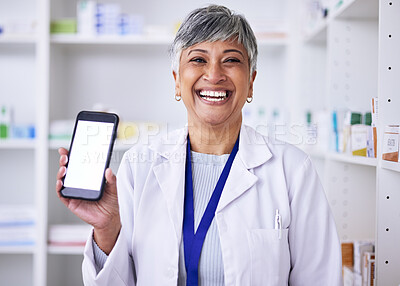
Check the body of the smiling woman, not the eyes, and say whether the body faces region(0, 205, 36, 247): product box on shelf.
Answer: no

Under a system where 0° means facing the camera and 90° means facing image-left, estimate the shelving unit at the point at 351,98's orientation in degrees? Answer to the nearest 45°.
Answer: approximately 45°

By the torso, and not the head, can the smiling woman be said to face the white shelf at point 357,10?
no

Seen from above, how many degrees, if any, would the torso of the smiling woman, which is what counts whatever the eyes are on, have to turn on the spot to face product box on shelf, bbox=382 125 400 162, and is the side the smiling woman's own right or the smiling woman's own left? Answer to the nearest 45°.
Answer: approximately 90° to the smiling woman's own left

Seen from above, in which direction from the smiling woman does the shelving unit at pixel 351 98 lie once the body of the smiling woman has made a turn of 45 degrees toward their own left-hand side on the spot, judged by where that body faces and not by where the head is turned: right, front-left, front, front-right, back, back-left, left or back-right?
left

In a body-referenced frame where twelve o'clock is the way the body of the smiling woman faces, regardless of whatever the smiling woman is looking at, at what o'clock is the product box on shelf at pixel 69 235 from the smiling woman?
The product box on shelf is roughly at 5 o'clock from the smiling woman.

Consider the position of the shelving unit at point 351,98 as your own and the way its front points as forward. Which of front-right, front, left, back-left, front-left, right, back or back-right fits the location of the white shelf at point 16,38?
front-right

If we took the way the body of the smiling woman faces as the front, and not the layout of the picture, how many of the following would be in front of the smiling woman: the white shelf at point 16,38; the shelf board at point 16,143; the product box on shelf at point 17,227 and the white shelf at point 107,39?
0

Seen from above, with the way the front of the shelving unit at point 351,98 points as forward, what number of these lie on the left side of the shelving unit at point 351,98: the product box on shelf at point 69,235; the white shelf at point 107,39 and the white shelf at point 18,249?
0

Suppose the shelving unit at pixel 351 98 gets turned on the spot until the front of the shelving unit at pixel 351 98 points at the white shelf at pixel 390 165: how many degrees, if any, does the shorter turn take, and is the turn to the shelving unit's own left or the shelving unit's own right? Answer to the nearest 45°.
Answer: approximately 45° to the shelving unit's own left

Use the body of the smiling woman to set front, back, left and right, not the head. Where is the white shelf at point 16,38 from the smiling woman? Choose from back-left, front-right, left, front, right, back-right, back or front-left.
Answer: back-right

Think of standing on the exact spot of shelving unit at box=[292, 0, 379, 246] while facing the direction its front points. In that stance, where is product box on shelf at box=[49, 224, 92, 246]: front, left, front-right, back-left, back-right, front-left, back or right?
front-right

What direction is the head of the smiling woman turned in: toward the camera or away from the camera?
toward the camera

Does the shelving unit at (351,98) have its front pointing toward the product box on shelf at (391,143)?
no

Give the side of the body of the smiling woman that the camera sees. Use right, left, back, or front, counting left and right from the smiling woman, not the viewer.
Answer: front

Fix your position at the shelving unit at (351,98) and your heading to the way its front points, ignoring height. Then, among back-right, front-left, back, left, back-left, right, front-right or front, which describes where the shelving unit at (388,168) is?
front-left
